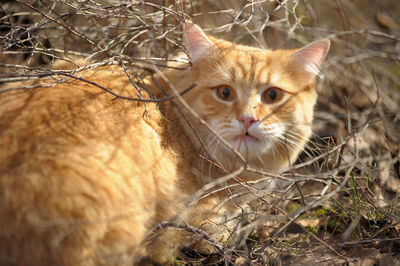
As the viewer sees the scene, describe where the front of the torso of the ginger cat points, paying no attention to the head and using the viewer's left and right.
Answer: facing to the right of the viewer
